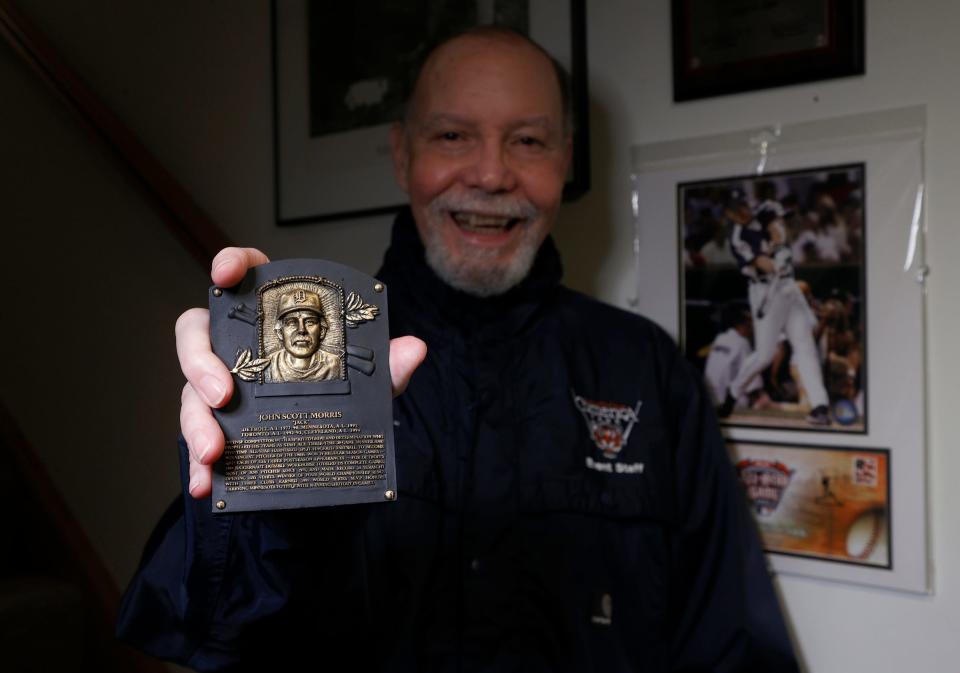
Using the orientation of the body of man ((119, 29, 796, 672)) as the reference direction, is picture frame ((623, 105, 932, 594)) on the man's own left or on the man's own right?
on the man's own left

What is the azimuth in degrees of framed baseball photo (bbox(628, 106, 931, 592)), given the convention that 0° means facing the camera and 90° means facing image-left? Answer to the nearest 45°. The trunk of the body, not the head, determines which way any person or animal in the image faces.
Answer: approximately 45°

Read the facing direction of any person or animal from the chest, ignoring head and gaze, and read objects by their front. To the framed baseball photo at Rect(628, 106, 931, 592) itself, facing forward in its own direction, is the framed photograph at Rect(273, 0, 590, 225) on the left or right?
on its right

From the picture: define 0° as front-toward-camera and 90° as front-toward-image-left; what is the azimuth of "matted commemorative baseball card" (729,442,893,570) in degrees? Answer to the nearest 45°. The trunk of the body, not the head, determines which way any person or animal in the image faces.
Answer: approximately 45°
